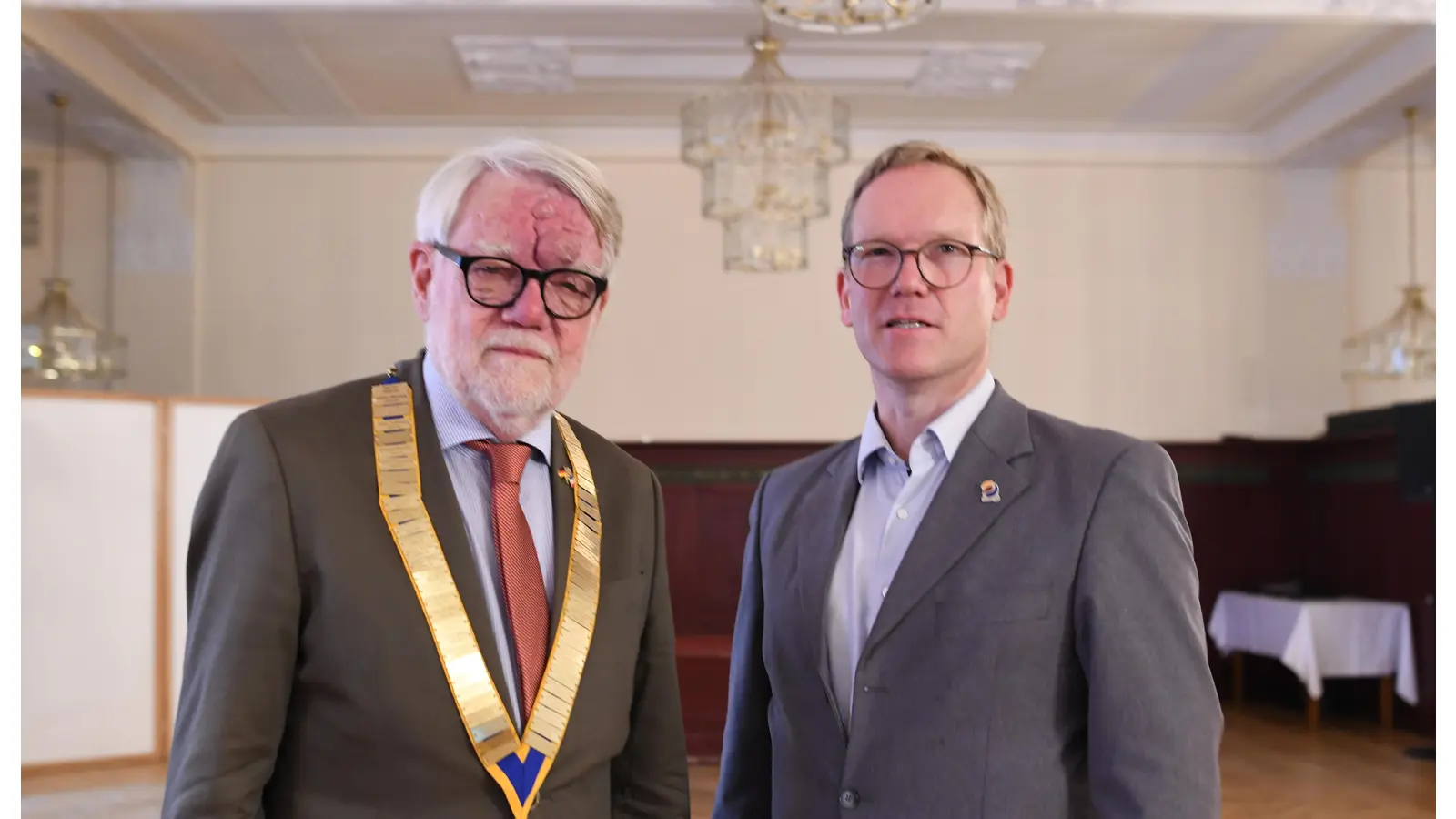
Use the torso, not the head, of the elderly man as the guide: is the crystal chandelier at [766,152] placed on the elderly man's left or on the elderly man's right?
on the elderly man's left

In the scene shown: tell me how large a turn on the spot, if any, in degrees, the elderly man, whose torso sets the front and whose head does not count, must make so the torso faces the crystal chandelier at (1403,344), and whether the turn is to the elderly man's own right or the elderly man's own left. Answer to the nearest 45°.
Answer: approximately 90° to the elderly man's own left

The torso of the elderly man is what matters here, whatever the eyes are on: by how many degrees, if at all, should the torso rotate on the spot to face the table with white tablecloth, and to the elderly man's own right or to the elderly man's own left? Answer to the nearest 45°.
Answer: approximately 90° to the elderly man's own left

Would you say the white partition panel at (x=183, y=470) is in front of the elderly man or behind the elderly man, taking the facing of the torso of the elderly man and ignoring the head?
behind

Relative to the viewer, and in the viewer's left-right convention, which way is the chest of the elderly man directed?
facing the viewer and to the right of the viewer
